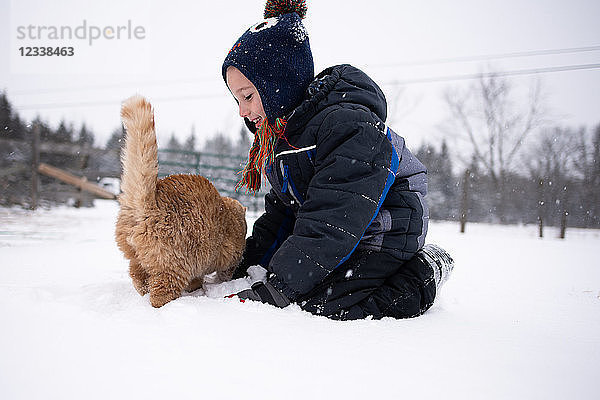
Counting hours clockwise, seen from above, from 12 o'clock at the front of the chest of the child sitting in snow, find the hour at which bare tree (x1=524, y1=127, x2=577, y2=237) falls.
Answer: The bare tree is roughly at 4 o'clock from the child sitting in snow.

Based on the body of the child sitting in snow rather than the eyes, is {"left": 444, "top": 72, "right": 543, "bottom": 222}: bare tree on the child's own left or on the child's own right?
on the child's own right

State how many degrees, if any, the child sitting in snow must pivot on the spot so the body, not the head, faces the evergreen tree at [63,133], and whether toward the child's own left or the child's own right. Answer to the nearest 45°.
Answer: approximately 45° to the child's own right

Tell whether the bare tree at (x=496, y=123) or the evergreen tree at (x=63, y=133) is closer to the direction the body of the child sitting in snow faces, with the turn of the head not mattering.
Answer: the evergreen tree

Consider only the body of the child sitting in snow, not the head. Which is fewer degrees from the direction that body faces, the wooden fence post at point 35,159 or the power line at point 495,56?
the wooden fence post

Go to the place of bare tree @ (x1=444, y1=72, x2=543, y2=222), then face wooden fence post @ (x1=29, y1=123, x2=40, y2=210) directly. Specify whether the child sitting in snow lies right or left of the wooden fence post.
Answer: left

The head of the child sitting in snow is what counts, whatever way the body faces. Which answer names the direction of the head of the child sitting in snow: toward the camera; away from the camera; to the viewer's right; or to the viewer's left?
to the viewer's left

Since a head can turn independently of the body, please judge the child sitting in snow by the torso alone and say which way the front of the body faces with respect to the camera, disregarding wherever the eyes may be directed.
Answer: to the viewer's left

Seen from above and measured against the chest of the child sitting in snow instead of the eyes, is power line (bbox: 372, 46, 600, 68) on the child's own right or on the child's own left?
on the child's own right

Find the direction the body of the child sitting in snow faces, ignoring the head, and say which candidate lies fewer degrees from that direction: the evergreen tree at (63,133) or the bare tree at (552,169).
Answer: the evergreen tree

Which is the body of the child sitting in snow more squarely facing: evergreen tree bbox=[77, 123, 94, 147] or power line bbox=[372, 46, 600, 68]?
the evergreen tree

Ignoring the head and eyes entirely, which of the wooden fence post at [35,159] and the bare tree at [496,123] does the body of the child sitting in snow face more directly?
the wooden fence post
